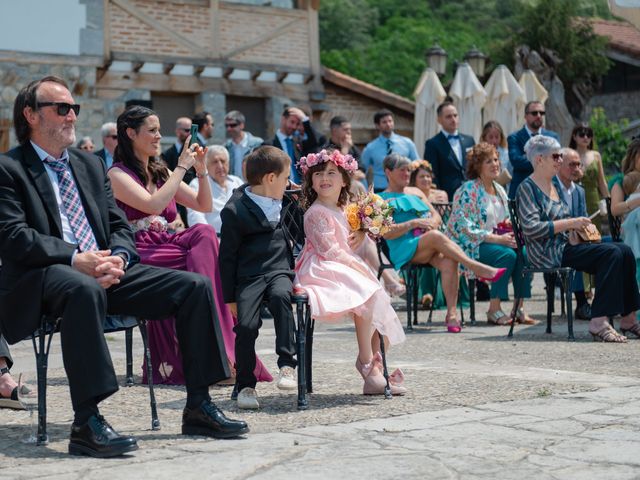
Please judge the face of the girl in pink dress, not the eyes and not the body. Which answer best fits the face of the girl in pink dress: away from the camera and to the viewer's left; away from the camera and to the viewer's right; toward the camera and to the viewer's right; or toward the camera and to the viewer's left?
toward the camera and to the viewer's left

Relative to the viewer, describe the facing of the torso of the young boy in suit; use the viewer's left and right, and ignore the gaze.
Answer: facing the viewer and to the right of the viewer

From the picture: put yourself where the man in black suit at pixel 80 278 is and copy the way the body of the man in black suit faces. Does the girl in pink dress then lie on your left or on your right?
on your left

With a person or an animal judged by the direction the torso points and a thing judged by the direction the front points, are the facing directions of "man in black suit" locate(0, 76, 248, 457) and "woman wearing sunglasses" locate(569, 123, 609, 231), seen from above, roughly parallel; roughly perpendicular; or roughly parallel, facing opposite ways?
roughly perpendicular

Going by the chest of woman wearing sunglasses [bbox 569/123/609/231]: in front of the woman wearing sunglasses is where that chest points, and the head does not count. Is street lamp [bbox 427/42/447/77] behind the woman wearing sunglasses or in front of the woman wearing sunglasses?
behind

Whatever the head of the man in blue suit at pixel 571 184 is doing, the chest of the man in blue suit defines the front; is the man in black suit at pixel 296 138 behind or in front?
behind

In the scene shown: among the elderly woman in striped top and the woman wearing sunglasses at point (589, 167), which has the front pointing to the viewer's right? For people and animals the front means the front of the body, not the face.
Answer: the elderly woman in striped top

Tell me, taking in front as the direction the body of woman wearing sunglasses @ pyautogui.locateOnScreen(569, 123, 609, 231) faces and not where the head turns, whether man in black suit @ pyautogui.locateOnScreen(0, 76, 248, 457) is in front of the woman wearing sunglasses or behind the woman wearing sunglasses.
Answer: in front

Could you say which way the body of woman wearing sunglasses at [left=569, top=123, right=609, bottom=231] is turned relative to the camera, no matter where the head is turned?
toward the camera

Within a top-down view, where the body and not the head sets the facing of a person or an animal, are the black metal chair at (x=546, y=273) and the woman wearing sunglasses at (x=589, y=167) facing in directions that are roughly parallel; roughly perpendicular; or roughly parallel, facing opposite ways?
roughly perpendicular

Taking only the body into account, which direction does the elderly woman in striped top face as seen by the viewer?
to the viewer's right

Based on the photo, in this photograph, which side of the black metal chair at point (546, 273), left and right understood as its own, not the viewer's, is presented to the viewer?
right
